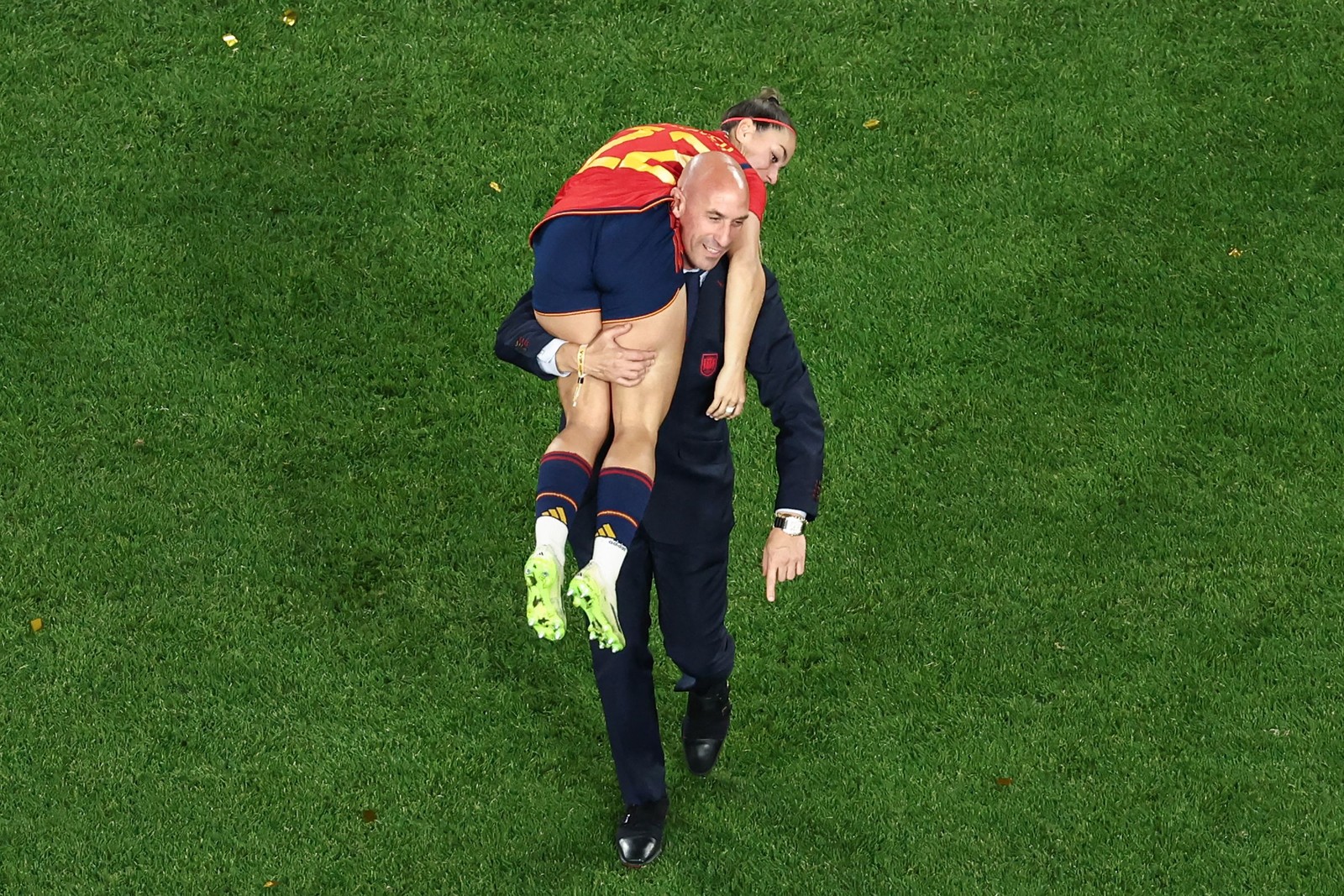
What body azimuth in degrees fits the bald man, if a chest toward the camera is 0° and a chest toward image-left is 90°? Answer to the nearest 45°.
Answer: approximately 0°
